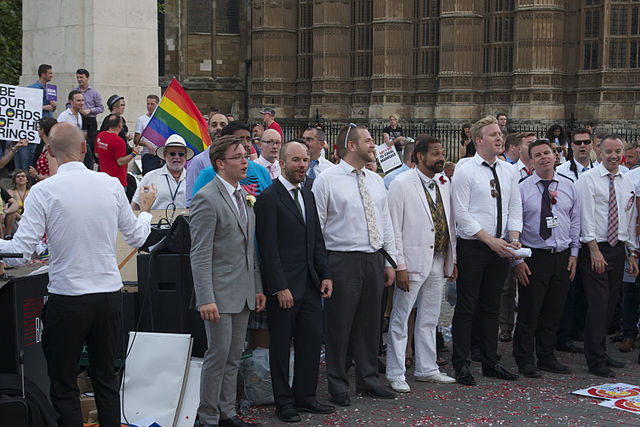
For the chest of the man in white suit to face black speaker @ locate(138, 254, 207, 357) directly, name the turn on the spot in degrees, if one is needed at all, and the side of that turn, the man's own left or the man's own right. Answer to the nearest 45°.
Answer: approximately 90° to the man's own right

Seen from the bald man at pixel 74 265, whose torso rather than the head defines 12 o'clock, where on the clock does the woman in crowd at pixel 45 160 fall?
The woman in crowd is roughly at 12 o'clock from the bald man.

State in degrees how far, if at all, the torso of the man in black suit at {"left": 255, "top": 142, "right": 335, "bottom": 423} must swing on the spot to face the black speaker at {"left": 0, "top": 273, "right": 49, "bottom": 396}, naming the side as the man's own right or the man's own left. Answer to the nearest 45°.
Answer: approximately 90° to the man's own right

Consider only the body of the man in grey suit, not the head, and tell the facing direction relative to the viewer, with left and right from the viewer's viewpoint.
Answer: facing the viewer and to the right of the viewer

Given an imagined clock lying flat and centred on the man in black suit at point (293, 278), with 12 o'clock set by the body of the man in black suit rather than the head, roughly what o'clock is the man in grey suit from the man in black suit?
The man in grey suit is roughly at 3 o'clock from the man in black suit.

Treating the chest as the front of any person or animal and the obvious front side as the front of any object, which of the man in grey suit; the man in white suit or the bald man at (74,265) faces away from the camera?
the bald man

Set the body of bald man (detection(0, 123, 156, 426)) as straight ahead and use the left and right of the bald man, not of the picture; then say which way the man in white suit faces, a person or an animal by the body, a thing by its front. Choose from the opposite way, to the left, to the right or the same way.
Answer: the opposite way

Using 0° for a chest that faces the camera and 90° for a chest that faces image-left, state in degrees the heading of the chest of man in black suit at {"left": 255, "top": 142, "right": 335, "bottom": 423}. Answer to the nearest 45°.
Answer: approximately 315°

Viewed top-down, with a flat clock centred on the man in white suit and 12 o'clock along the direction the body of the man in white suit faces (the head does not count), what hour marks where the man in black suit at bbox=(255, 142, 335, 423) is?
The man in black suit is roughly at 3 o'clock from the man in white suit.

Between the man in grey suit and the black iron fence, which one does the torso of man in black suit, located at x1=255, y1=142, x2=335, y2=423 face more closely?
the man in grey suit

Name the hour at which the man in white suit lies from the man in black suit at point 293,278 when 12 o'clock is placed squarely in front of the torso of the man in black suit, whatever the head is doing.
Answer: The man in white suit is roughly at 9 o'clock from the man in black suit.

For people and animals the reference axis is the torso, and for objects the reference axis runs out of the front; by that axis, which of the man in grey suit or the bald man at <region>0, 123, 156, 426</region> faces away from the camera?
the bald man

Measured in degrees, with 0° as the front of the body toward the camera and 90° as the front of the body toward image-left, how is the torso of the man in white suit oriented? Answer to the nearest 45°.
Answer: approximately 315°

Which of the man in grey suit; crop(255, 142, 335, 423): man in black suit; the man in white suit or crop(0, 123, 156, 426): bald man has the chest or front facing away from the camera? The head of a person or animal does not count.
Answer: the bald man

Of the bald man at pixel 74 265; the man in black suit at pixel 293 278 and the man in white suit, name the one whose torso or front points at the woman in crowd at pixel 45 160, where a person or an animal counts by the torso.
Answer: the bald man

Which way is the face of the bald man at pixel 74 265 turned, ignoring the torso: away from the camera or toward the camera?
away from the camera

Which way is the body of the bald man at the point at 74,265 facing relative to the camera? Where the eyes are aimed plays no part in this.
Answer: away from the camera

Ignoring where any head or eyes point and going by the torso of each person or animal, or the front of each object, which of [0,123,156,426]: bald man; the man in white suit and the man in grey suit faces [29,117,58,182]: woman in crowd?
the bald man
